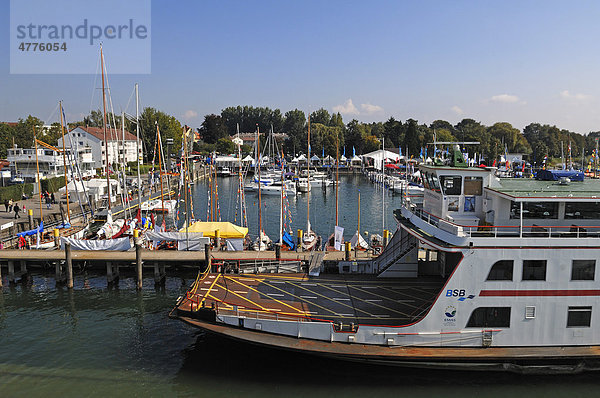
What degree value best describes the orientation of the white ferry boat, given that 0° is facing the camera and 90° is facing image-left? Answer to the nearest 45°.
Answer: approximately 90°

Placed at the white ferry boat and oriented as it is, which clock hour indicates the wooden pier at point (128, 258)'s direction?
The wooden pier is roughly at 1 o'clock from the white ferry boat.
